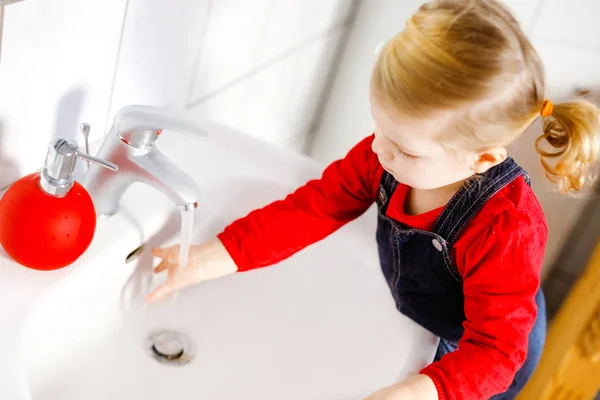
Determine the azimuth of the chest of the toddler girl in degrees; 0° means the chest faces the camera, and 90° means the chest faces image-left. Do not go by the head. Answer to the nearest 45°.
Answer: approximately 45°

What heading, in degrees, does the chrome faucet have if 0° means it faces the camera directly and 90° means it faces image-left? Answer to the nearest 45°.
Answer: approximately 315°
